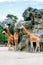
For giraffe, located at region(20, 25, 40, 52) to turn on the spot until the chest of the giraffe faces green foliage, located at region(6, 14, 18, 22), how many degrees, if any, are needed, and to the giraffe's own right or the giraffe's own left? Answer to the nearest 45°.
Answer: approximately 90° to the giraffe's own right

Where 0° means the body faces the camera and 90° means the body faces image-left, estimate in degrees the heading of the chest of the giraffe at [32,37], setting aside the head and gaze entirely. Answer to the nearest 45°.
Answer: approximately 90°
